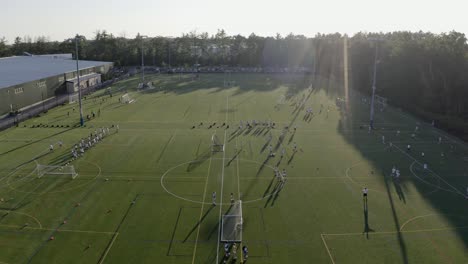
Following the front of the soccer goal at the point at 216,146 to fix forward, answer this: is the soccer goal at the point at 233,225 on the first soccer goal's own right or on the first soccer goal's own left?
on the first soccer goal's own left

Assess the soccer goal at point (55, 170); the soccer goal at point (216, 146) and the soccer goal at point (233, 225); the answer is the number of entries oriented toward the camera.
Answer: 1

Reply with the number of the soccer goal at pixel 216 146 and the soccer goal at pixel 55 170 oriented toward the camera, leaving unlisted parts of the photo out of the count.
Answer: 1

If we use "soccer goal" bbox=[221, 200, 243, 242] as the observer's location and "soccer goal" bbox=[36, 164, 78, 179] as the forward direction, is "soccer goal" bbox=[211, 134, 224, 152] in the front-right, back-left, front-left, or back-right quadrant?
front-right

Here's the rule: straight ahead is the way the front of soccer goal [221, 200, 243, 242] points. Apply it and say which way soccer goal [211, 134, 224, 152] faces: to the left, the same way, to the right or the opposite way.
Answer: the opposite way

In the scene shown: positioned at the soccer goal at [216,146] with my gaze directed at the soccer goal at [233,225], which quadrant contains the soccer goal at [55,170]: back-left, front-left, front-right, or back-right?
front-right
